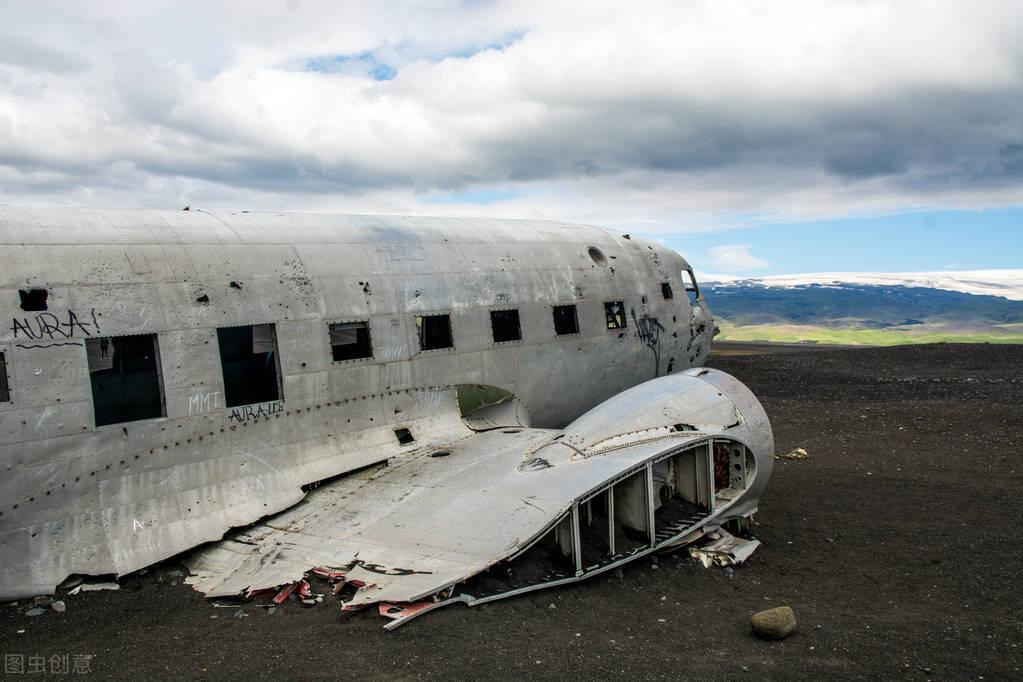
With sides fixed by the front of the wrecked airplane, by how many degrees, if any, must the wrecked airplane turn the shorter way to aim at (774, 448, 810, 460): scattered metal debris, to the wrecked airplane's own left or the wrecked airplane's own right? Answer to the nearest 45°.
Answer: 0° — it already faces it

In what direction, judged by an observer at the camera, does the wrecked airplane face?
facing away from the viewer and to the right of the viewer

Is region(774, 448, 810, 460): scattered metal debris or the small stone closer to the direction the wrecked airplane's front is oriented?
the scattered metal debris

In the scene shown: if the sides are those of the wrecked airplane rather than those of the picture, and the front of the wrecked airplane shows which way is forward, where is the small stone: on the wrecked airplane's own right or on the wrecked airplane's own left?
on the wrecked airplane's own right
